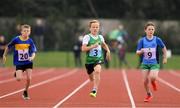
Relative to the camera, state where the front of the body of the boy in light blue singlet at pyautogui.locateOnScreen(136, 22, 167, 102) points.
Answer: toward the camera

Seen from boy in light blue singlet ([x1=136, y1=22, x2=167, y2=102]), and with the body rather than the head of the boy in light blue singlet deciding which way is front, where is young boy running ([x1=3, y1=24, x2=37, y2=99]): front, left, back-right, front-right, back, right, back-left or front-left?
right

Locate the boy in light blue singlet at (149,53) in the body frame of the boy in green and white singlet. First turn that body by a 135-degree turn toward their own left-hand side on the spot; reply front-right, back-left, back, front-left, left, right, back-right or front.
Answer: front-right

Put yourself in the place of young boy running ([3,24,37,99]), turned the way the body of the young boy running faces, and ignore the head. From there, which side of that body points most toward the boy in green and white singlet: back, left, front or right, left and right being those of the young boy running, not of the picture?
left

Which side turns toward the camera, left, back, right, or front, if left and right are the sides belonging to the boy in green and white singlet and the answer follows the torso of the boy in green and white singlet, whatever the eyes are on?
front

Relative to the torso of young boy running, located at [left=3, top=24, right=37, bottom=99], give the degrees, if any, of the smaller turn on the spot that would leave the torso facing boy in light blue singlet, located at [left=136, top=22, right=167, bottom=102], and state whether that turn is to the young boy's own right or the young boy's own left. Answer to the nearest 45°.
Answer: approximately 90° to the young boy's own left

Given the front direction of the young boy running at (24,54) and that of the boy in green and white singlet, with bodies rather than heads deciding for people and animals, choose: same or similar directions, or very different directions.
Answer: same or similar directions

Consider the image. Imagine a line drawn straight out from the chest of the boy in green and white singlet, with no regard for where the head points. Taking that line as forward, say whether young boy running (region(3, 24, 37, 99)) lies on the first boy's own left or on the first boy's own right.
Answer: on the first boy's own right
